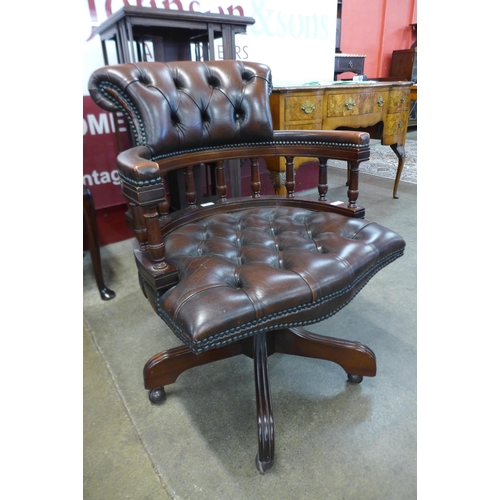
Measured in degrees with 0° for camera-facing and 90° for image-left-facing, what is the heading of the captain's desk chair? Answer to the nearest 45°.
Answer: approximately 315°

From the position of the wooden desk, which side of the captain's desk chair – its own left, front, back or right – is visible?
left
